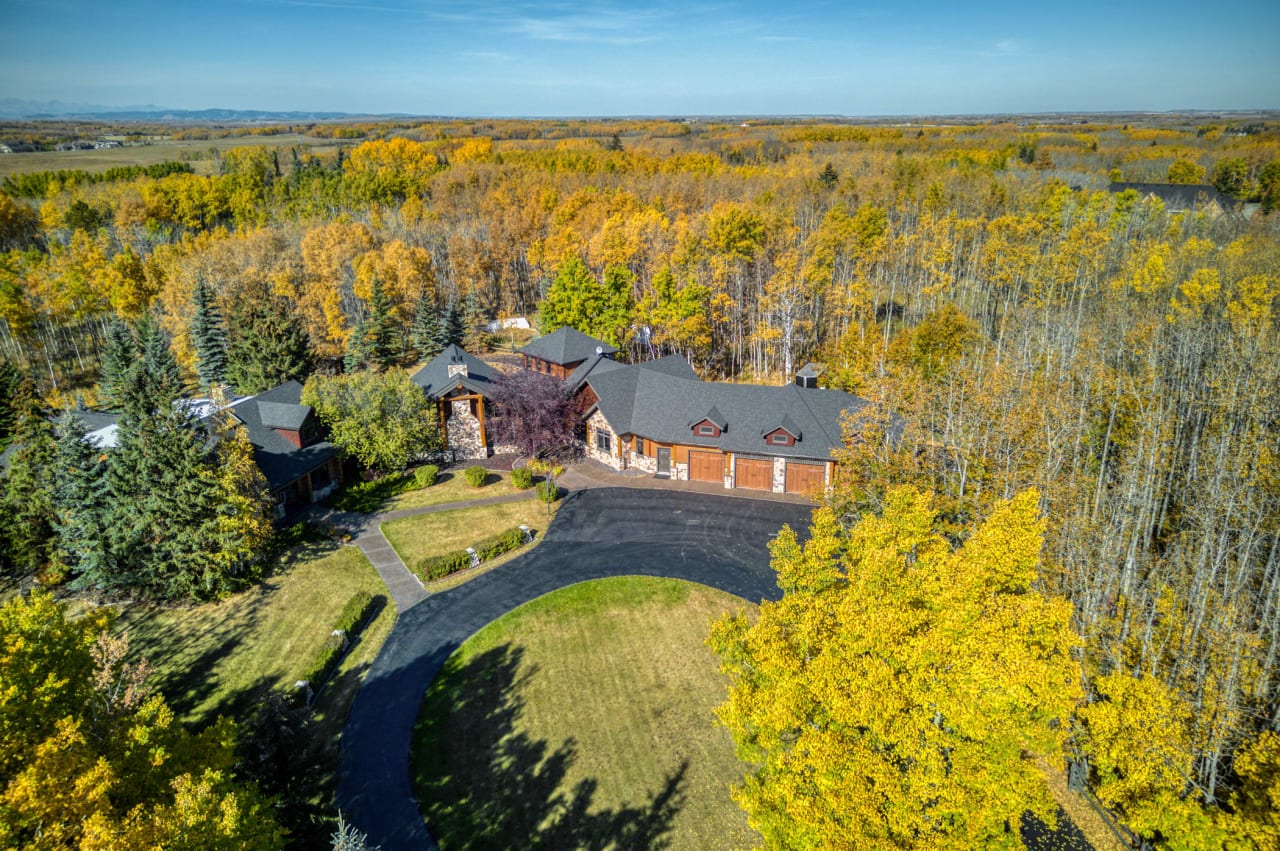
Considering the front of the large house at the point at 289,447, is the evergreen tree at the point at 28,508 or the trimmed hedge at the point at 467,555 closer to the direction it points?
the trimmed hedge

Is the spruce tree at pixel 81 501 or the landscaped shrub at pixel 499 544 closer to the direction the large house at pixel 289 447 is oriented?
the landscaped shrub

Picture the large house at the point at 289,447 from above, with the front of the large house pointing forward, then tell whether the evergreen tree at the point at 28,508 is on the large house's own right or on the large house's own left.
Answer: on the large house's own right

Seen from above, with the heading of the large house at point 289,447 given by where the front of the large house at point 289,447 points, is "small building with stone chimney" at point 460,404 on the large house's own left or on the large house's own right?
on the large house's own left

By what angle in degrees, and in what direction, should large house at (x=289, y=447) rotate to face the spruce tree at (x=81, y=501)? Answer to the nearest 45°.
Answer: approximately 90° to its right

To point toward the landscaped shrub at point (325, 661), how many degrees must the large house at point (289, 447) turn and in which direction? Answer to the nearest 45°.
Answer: approximately 45° to its right

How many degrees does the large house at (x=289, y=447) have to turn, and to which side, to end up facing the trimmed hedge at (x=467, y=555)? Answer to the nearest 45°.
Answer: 0° — it already faces it

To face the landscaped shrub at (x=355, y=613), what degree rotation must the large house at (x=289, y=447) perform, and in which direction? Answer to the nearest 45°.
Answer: approximately 45° to its right

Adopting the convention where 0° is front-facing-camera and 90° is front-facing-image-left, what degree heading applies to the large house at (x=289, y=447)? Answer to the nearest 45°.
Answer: approximately 315°

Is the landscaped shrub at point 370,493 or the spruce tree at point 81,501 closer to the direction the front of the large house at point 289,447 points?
the landscaped shrub

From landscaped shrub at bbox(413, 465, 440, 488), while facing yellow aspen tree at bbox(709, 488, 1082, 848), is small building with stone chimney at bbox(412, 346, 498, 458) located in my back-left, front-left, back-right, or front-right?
back-left
